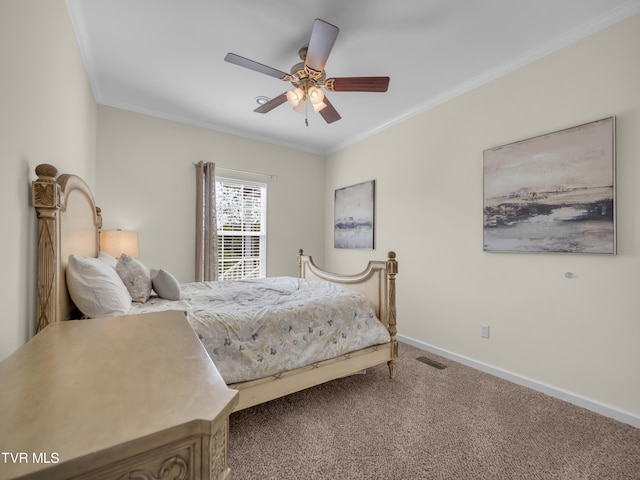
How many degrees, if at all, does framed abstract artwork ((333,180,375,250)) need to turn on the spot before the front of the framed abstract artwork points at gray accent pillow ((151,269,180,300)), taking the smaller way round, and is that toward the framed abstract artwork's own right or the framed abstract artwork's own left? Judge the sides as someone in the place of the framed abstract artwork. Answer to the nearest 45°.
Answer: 0° — it already faces it

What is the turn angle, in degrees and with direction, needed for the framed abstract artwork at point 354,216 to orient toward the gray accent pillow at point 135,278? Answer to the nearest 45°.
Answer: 0° — it already faces it

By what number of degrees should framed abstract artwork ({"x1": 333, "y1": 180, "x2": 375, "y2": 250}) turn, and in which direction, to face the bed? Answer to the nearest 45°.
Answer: approximately 45° to its left

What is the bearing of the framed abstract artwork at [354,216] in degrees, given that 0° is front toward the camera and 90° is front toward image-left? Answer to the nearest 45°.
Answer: approximately 45°

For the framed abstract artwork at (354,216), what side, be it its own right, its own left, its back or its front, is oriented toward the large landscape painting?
left

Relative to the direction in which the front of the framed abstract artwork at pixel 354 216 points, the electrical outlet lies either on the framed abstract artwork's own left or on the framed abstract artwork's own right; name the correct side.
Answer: on the framed abstract artwork's own left
